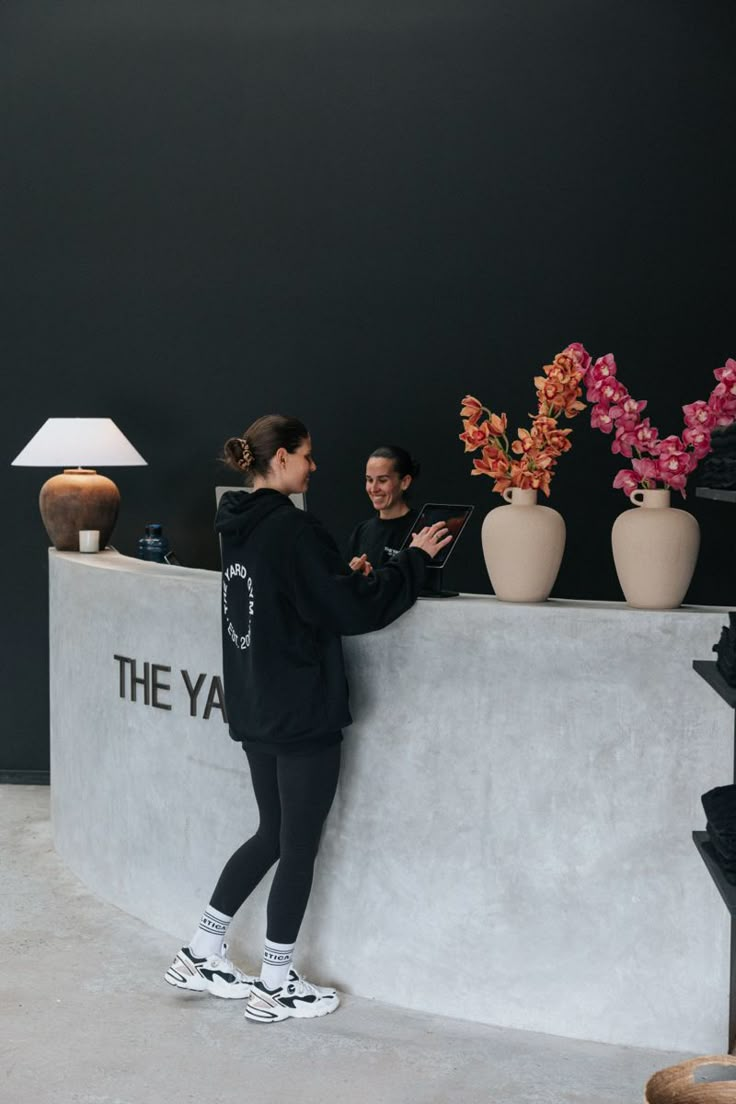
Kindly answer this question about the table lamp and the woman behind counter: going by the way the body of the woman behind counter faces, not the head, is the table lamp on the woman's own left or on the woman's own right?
on the woman's own right

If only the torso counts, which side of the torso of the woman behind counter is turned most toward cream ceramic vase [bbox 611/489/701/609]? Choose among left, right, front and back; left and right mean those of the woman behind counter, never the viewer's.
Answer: left

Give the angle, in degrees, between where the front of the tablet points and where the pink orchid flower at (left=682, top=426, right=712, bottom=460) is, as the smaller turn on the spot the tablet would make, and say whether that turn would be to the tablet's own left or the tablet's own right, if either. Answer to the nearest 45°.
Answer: approximately 90° to the tablet's own left

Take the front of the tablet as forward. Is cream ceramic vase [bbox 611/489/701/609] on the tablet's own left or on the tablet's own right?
on the tablet's own left

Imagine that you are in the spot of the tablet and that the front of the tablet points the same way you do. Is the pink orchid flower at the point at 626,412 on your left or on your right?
on your left

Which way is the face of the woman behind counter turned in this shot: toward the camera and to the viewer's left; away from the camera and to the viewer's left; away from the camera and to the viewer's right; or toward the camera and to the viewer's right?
toward the camera and to the viewer's left

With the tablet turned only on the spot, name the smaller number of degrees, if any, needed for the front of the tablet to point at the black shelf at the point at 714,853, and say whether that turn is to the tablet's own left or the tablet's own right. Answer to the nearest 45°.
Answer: approximately 90° to the tablet's own left

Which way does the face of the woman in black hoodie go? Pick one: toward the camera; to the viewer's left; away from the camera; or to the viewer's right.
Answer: to the viewer's right

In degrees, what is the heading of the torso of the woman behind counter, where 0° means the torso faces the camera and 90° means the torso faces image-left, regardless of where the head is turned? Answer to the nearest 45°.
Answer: approximately 45°

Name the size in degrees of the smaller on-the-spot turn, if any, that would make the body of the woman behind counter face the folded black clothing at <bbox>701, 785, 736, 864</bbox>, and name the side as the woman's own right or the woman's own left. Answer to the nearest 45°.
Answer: approximately 45° to the woman's own left

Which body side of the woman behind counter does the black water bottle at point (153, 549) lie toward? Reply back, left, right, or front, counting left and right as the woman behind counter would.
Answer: right

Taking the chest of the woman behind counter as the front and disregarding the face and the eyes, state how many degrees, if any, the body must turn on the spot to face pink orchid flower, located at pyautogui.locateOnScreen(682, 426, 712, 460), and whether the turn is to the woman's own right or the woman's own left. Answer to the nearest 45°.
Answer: approximately 90° to the woman's own left

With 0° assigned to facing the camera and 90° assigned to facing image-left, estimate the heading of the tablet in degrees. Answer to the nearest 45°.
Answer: approximately 45°
